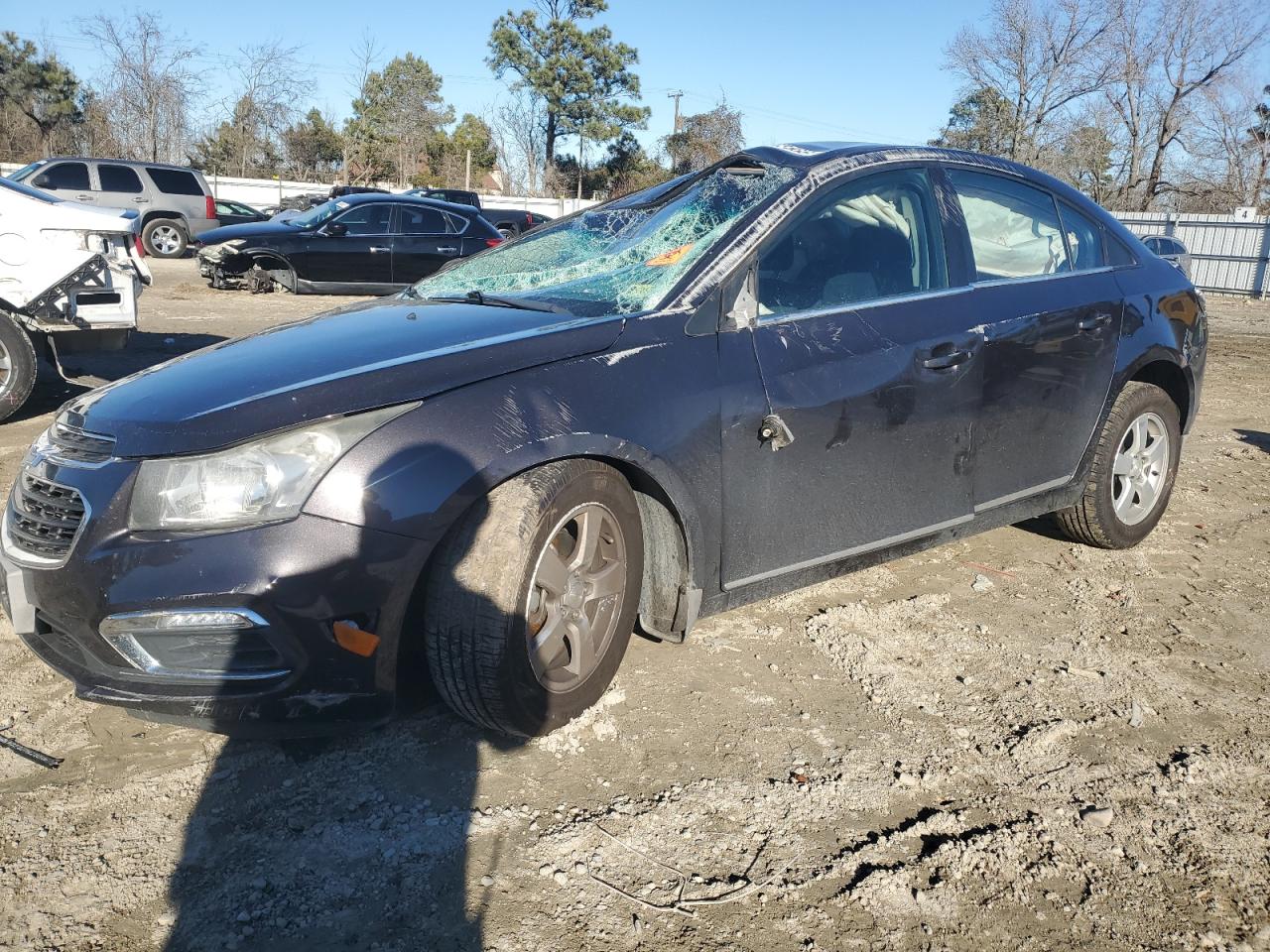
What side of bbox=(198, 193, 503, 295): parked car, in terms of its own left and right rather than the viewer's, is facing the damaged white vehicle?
left

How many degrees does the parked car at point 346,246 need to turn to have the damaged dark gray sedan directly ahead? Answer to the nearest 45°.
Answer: approximately 90° to its left

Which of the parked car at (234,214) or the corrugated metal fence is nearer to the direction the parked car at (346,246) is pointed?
the parked car

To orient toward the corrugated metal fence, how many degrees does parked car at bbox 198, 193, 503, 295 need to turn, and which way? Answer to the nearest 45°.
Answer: approximately 180°

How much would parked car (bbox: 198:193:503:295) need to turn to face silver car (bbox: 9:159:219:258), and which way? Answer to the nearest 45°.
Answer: approximately 45° to its right

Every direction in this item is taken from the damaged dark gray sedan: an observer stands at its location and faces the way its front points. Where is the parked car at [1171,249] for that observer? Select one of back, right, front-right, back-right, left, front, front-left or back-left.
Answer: back

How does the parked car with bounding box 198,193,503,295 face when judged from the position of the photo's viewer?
facing to the left of the viewer

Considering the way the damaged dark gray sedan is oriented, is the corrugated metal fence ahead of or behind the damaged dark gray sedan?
behind

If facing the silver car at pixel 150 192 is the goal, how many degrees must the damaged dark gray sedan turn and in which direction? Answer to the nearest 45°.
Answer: approximately 90° to its right
